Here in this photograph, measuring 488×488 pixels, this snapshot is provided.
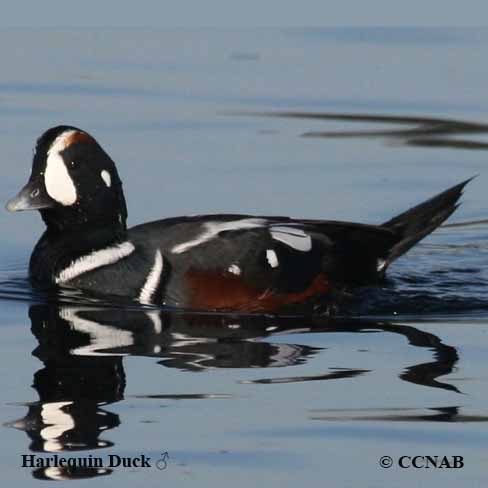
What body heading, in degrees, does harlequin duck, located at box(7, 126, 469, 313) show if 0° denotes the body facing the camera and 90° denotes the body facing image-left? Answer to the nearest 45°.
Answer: approximately 90°
